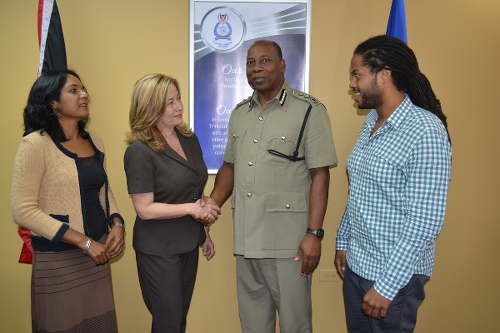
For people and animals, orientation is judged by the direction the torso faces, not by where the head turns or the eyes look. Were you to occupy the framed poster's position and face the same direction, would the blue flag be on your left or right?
on your left

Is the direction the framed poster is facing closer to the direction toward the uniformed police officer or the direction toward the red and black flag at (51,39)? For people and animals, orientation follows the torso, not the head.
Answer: the uniformed police officer

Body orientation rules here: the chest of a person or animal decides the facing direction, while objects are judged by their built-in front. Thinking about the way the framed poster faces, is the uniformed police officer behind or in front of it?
in front

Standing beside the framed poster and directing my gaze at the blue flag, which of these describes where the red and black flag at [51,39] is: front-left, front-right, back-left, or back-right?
back-right

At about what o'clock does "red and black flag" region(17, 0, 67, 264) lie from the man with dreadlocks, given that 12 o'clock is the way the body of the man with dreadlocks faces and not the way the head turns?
The red and black flag is roughly at 2 o'clock from the man with dreadlocks.

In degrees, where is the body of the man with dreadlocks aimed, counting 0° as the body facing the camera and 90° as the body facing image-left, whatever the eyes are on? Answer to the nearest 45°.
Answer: approximately 45°

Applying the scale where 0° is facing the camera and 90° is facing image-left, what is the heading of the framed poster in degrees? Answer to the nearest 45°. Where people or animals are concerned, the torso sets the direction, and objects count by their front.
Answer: approximately 0°

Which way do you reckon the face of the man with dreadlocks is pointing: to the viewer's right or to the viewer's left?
to the viewer's left

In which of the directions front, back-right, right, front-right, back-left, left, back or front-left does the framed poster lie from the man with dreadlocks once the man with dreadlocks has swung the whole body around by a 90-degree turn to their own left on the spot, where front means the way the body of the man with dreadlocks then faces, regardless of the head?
back
